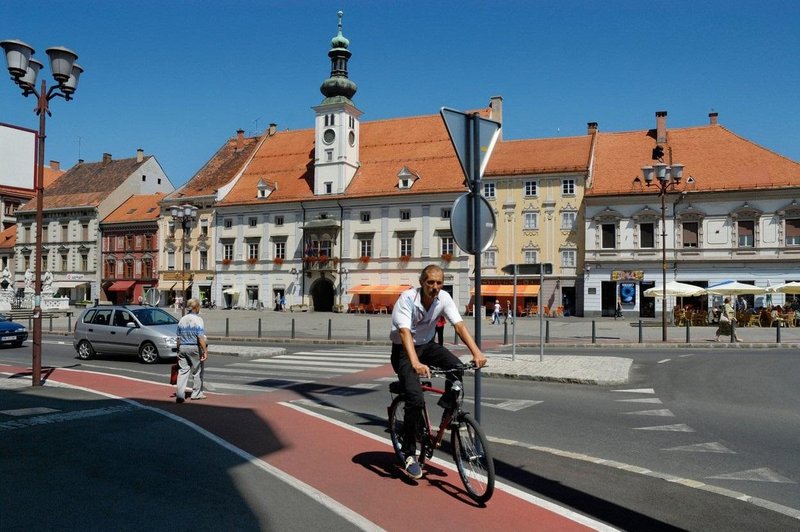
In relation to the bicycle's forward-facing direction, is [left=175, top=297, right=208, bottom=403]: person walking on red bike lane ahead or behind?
behind

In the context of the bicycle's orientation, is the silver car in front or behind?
behind

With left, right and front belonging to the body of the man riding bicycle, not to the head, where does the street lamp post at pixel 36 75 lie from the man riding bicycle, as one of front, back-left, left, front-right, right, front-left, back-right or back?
back

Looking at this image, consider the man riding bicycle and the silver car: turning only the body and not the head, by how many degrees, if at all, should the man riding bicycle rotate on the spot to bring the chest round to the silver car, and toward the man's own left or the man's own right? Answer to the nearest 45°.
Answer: approximately 180°

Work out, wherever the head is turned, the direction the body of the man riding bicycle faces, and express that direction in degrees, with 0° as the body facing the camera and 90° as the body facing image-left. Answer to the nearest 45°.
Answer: approximately 315°

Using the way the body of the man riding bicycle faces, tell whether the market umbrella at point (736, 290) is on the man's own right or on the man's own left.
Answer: on the man's own left

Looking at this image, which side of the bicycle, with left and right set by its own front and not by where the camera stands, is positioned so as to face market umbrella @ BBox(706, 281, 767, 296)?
left

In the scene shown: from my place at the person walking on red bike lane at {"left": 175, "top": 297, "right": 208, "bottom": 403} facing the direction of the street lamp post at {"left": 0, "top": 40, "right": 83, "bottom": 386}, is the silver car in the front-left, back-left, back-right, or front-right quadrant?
front-right

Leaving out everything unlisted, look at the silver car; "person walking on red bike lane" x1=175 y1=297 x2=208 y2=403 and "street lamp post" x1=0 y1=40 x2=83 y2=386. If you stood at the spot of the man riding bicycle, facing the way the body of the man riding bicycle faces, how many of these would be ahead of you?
0

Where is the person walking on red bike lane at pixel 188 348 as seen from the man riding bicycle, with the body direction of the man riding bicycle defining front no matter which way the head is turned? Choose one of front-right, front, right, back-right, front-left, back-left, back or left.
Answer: back

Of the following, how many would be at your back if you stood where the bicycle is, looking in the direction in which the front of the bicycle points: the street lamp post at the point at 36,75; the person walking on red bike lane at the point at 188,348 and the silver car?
3

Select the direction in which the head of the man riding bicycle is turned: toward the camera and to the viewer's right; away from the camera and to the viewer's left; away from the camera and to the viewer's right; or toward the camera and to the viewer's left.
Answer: toward the camera and to the viewer's right

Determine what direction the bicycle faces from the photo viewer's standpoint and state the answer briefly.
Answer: facing the viewer and to the right of the viewer
